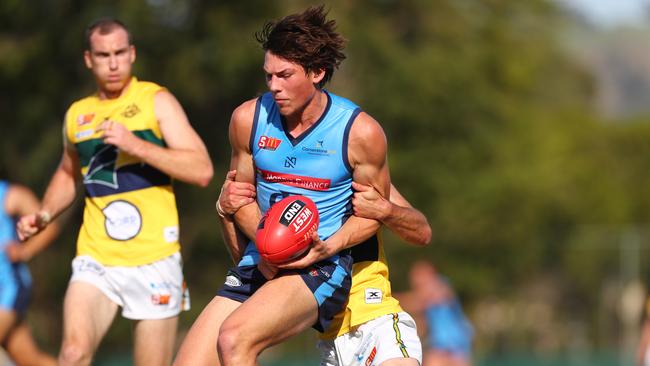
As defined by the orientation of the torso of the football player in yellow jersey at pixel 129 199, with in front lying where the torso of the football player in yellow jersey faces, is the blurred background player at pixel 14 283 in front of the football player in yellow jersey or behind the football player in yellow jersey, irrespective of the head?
behind

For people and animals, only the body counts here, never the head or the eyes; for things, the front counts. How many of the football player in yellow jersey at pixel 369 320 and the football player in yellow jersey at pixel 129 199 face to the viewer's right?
0

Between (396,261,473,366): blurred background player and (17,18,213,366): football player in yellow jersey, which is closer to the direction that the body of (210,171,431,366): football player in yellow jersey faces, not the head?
the football player in yellow jersey

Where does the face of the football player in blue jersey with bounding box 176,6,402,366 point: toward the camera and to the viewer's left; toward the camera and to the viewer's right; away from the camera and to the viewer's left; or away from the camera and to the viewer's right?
toward the camera and to the viewer's left

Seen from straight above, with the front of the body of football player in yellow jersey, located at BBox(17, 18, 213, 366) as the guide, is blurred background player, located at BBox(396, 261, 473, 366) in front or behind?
behind

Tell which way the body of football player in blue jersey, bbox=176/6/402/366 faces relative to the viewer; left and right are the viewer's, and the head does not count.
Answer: facing the viewer and to the left of the viewer

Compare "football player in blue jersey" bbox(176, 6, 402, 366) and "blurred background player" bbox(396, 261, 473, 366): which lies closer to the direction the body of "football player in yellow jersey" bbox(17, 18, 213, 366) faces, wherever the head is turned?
the football player in blue jersey

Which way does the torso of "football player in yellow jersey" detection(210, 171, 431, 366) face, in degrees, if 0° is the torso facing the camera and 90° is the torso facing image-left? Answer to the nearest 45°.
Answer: approximately 45°

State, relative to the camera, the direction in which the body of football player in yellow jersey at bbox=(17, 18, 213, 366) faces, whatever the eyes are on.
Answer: toward the camera

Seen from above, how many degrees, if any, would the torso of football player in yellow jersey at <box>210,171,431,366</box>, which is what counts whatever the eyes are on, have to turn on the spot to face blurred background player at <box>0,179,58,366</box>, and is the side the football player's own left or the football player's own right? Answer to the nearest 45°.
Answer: approximately 90° to the football player's own right

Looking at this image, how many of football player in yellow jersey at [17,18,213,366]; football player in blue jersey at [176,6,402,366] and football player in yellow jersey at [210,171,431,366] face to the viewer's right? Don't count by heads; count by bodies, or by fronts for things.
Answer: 0
